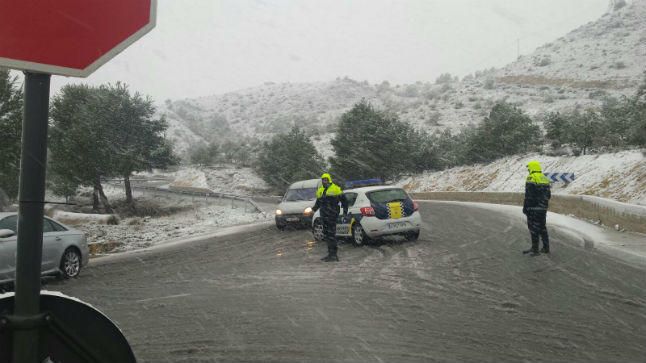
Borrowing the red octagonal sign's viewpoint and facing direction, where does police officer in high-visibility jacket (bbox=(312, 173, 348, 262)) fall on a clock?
The police officer in high-visibility jacket is roughly at 7 o'clock from the red octagonal sign.

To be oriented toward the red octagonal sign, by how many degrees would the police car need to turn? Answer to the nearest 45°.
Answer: approximately 135° to its left

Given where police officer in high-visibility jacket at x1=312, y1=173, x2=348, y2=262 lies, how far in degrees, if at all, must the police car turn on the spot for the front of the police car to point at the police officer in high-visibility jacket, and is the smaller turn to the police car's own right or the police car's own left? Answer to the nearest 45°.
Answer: approximately 90° to the police car's own left

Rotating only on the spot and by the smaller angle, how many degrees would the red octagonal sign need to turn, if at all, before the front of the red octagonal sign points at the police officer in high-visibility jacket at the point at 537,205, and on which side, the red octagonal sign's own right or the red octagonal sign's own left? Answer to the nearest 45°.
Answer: approximately 135° to the red octagonal sign's own left

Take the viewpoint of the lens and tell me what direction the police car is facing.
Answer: facing away from the viewer and to the left of the viewer

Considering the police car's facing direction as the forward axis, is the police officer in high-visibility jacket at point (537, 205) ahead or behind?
behind

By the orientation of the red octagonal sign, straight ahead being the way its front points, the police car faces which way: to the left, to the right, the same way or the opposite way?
the opposite way

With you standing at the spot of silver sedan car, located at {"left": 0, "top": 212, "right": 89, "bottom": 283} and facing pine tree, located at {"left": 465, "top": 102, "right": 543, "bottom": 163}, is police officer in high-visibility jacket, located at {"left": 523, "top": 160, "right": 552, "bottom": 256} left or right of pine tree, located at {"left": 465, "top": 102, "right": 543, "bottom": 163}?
right

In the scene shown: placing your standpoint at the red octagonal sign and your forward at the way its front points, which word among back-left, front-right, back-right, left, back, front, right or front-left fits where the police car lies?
back-left

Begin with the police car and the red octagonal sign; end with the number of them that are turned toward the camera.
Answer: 1
